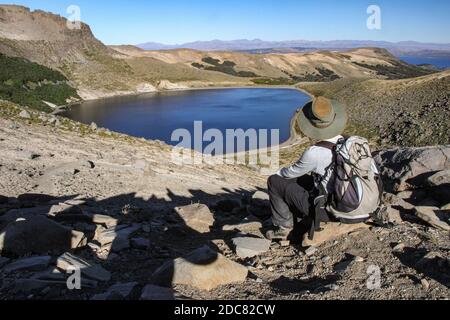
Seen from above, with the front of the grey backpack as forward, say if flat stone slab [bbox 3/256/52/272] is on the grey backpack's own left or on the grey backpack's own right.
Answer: on the grey backpack's own right

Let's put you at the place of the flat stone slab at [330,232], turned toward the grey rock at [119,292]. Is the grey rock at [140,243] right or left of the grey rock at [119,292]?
right

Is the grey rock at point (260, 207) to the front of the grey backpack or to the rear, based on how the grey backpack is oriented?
to the rear

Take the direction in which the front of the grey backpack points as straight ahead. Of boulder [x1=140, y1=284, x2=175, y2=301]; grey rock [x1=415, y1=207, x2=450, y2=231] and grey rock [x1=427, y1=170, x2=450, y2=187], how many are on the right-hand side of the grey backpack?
1

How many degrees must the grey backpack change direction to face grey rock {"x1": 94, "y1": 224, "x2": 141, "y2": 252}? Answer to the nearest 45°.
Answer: approximately 135° to its right

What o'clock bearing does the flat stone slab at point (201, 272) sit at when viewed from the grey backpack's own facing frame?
The flat stone slab is roughly at 3 o'clock from the grey backpack.

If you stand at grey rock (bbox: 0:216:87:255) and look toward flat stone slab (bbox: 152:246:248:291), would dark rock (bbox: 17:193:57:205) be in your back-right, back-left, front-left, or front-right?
back-left

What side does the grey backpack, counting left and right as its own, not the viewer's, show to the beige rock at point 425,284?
front

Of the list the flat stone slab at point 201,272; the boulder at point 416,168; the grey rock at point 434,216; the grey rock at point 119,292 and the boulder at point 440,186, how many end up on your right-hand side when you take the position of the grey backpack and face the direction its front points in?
2

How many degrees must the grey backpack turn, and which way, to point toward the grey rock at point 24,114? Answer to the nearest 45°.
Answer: approximately 180°

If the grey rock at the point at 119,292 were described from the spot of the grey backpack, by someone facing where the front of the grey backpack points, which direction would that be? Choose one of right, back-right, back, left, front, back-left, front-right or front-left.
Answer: right

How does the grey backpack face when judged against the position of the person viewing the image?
facing the viewer and to the right of the viewer
